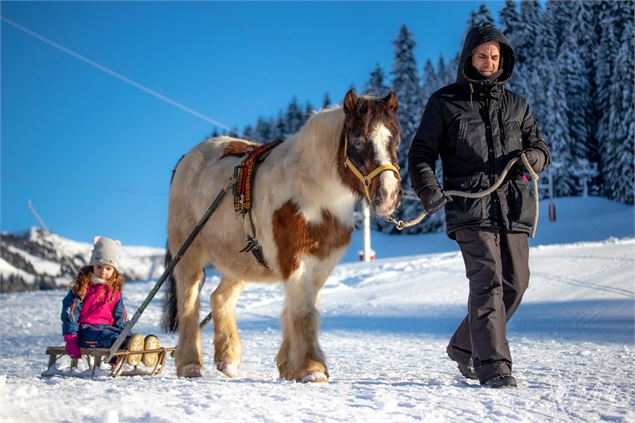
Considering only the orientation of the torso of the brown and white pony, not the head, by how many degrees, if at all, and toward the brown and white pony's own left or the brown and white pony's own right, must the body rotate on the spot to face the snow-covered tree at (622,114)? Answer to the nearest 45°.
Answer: approximately 90° to the brown and white pony's own left

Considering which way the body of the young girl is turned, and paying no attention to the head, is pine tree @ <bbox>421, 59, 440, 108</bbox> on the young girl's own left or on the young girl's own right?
on the young girl's own left

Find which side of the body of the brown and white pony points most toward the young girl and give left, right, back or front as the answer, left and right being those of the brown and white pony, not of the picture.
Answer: back

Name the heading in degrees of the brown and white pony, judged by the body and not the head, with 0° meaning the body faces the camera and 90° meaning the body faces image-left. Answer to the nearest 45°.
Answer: approximately 315°

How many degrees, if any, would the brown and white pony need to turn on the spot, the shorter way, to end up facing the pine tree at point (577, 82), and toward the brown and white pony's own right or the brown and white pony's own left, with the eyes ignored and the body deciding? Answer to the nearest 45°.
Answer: approximately 90° to the brown and white pony's own left

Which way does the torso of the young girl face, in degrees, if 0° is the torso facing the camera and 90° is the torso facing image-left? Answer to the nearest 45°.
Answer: approximately 315°

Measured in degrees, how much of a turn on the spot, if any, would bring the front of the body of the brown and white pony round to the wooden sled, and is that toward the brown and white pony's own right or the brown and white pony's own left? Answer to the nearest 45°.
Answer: approximately 135° to the brown and white pony's own right
